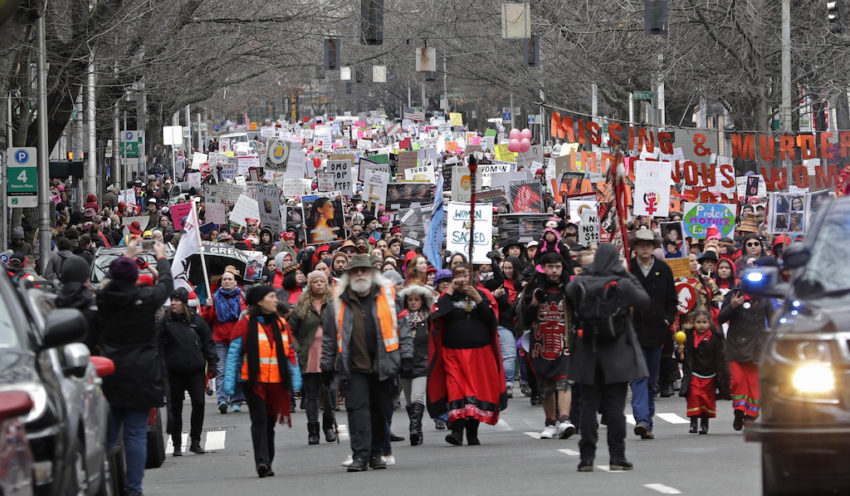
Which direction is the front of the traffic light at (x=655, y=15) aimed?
away from the camera

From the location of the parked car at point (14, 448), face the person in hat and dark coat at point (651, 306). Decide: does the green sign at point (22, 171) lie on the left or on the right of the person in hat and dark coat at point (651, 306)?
left

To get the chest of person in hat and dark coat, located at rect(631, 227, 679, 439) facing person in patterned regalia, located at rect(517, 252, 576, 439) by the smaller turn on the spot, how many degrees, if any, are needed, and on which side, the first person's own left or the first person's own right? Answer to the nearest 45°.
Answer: approximately 90° to the first person's own right

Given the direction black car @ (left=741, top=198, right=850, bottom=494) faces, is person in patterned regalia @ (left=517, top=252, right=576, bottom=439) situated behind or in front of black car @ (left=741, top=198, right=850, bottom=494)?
behind

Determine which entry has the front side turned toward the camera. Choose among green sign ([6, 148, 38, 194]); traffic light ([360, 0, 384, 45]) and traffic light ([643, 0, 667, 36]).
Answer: the green sign

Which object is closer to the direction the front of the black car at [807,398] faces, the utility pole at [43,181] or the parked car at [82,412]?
the parked car

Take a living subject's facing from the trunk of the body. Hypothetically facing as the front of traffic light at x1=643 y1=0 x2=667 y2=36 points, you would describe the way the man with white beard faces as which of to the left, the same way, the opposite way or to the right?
the opposite way

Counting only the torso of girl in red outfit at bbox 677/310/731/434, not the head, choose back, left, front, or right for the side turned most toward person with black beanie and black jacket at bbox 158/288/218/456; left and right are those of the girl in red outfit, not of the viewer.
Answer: right

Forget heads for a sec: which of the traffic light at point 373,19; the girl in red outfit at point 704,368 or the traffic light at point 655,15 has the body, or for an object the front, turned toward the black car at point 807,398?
the girl in red outfit

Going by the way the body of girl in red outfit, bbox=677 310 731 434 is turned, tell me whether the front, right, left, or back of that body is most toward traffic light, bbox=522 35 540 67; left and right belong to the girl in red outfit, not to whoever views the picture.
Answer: back

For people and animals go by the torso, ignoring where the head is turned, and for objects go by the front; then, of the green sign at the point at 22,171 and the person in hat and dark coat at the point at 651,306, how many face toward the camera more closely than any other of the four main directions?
2

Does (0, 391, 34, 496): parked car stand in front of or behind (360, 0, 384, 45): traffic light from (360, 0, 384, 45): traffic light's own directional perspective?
behind
